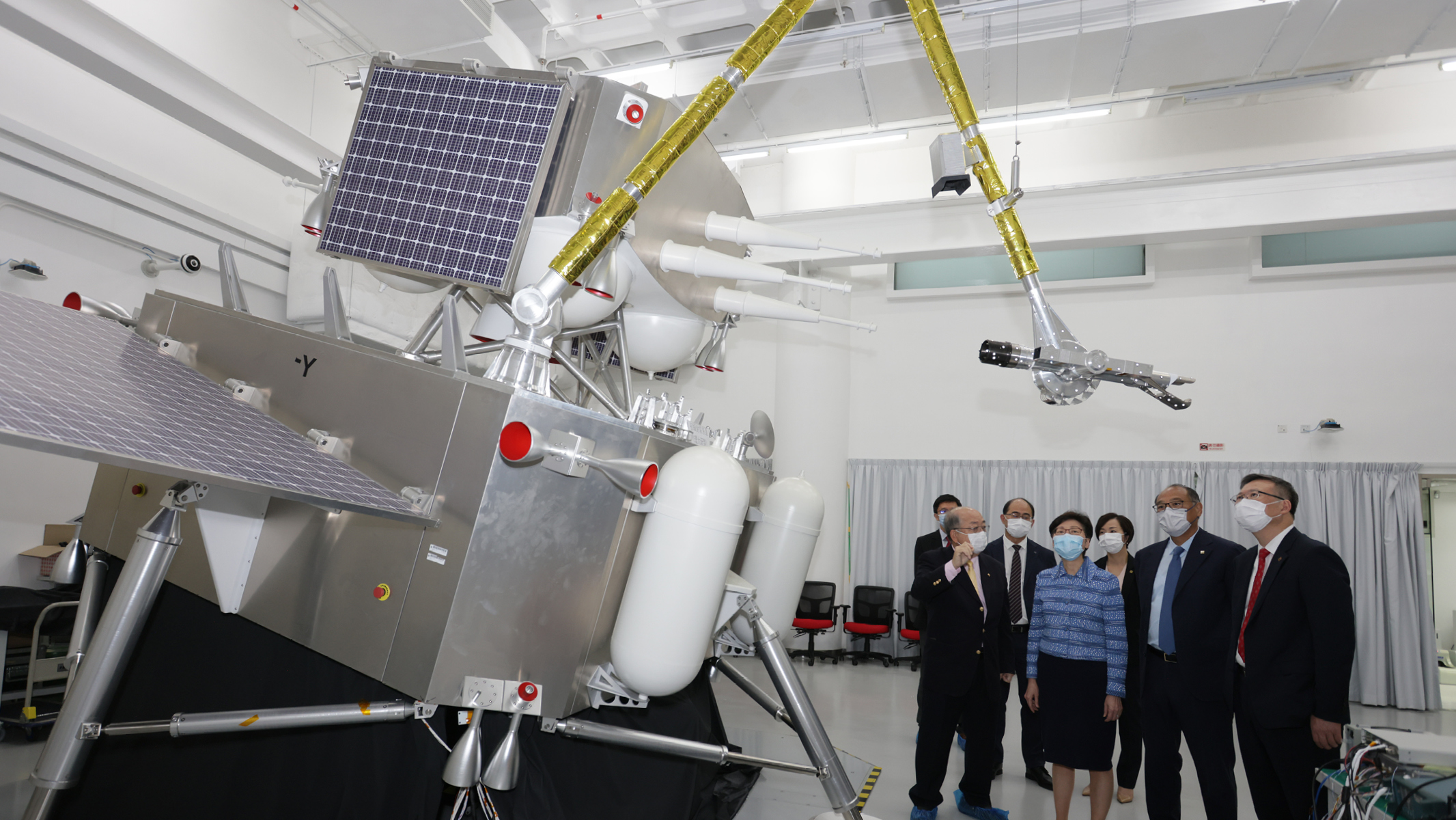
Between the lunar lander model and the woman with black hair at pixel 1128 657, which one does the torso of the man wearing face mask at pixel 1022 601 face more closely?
the lunar lander model

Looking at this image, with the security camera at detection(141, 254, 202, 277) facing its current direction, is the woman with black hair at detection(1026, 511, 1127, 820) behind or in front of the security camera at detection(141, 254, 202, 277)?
in front

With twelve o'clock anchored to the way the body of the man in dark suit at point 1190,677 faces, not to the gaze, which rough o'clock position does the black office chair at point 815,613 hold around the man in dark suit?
The black office chair is roughly at 3 o'clock from the man in dark suit.

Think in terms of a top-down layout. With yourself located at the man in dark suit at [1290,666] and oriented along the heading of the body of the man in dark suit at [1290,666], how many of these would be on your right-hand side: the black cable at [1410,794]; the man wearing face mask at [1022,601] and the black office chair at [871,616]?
2

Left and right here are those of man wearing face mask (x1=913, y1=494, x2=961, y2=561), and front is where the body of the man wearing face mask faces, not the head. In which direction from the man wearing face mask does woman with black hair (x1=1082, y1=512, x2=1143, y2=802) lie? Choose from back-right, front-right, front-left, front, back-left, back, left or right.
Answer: front-left

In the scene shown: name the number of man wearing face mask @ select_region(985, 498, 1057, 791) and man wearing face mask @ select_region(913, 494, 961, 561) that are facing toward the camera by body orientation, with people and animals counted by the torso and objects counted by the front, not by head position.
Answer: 2

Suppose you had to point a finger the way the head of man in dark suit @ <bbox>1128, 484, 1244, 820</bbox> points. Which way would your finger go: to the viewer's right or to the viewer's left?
to the viewer's left
